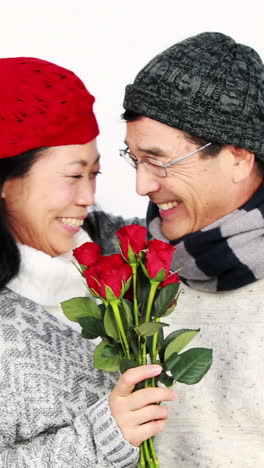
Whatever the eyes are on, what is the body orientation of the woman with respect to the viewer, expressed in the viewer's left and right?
facing the viewer and to the right of the viewer

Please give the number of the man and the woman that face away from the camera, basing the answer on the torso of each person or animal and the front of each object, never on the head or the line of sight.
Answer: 0

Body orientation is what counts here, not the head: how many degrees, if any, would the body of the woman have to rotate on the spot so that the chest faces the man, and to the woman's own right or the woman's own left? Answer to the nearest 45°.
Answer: approximately 45° to the woman's own left

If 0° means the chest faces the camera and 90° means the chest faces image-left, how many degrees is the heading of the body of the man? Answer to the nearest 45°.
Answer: approximately 45°

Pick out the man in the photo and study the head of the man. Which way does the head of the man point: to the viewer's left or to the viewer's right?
to the viewer's left

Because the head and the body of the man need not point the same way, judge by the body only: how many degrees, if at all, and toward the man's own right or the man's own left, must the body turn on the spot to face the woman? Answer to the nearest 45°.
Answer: approximately 45° to the man's own right

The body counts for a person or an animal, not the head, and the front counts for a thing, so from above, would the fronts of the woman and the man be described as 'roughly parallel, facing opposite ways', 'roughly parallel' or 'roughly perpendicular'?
roughly perpendicular
